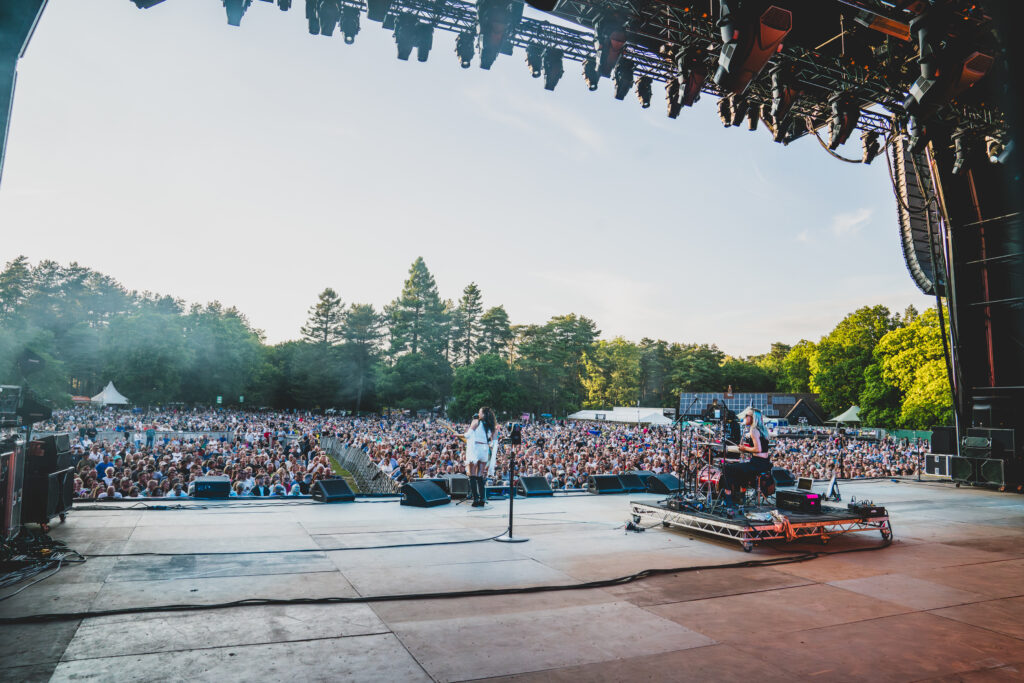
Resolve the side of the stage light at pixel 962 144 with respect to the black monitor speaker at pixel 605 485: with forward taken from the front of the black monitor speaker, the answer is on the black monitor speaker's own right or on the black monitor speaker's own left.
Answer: on the black monitor speaker's own left

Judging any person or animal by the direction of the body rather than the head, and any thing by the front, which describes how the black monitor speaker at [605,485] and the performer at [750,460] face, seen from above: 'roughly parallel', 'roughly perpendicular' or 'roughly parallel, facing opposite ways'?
roughly perpendicular

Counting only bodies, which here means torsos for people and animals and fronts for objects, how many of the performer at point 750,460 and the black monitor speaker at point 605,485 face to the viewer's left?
1

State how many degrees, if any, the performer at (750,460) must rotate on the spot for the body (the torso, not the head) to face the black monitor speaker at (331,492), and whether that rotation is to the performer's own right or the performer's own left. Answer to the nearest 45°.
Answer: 0° — they already face it

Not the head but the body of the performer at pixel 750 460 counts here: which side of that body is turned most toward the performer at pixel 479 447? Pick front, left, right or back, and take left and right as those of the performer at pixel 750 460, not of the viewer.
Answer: front

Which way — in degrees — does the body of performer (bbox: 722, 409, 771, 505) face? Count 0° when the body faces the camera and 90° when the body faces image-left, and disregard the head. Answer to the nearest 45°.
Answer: approximately 90°
